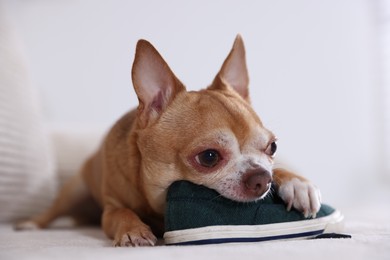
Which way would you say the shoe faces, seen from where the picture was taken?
facing to the right of the viewer

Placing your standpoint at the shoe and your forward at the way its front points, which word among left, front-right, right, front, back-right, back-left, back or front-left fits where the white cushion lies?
back-left

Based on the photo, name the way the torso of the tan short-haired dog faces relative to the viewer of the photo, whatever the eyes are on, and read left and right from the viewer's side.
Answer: facing the viewer and to the right of the viewer

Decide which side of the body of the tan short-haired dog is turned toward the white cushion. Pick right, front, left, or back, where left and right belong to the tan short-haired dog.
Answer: back
